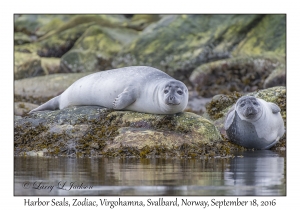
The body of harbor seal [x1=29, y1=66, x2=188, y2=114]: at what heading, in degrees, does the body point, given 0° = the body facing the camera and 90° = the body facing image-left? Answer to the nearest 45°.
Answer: approximately 270°

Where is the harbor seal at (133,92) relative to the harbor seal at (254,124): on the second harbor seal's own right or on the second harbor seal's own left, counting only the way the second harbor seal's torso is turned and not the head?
on the second harbor seal's own right

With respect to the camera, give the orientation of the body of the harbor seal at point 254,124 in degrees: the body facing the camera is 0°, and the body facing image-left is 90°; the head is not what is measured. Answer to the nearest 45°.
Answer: approximately 0°

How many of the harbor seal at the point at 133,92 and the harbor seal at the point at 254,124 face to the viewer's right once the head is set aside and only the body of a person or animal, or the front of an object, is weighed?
1

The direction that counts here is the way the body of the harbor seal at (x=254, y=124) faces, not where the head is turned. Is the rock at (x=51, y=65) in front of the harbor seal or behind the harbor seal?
behind

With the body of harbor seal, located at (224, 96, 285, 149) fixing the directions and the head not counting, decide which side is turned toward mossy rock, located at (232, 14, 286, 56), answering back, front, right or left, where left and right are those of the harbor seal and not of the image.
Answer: back

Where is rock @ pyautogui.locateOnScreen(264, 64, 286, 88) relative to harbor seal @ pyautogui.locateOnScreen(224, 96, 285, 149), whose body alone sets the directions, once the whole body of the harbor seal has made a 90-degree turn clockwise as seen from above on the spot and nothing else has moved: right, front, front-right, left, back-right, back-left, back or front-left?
right

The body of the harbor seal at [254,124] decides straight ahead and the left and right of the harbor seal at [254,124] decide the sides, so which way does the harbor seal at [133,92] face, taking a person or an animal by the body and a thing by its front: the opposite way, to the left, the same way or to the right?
to the left

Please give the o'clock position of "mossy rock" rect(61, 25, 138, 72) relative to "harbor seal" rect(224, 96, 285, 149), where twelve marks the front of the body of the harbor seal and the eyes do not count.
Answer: The mossy rock is roughly at 5 o'clock from the harbor seal.
